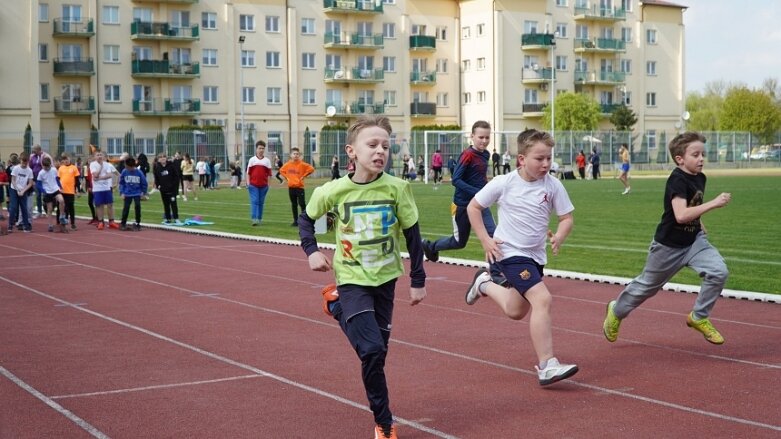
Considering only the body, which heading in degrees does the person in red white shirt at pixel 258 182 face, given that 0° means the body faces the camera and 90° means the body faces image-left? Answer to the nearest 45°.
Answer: approximately 0°

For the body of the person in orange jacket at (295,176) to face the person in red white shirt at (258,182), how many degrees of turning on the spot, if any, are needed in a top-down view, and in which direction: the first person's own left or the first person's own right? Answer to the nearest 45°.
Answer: approximately 135° to the first person's own right

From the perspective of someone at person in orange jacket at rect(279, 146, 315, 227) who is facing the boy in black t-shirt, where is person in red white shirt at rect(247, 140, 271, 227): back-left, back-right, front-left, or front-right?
back-right

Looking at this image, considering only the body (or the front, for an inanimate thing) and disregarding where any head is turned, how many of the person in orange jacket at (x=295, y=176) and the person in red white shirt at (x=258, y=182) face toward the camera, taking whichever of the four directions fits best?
2

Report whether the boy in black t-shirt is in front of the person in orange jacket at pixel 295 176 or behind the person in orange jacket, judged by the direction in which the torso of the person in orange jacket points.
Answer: in front

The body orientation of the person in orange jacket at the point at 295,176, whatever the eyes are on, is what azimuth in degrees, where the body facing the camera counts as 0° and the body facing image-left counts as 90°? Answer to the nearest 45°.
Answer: approximately 0°
